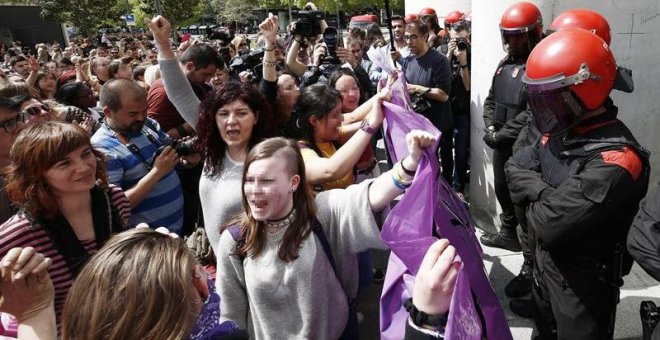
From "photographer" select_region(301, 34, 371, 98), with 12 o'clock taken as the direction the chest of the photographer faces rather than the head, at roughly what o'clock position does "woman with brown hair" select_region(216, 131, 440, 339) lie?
The woman with brown hair is roughly at 12 o'clock from the photographer.

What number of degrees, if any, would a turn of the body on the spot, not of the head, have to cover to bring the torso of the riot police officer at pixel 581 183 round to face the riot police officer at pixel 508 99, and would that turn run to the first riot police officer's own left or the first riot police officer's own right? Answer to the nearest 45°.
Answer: approximately 135° to the first riot police officer's own right

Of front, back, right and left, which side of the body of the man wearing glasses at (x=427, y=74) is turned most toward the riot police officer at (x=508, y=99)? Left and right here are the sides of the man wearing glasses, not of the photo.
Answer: left

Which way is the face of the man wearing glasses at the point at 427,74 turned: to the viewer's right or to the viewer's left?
to the viewer's left
